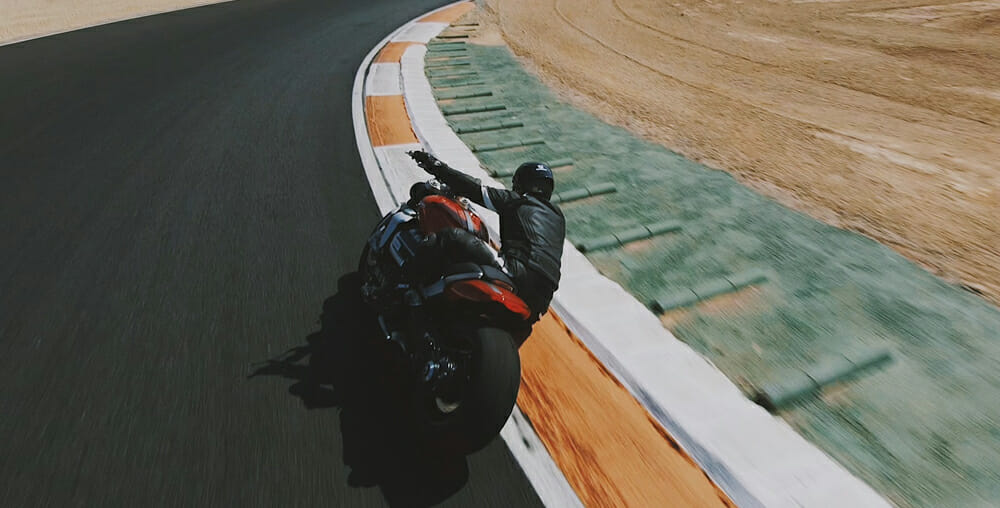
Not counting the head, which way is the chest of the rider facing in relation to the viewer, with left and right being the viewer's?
facing away from the viewer and to the left of the viewer

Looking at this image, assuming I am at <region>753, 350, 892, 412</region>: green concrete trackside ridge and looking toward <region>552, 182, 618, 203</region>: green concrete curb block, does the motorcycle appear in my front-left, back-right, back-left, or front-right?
front-left

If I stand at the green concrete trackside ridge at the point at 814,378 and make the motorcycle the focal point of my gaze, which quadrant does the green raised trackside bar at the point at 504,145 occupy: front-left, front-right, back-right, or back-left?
front-right

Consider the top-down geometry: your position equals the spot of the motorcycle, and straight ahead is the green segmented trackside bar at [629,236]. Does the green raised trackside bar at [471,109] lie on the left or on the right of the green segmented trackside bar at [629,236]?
left

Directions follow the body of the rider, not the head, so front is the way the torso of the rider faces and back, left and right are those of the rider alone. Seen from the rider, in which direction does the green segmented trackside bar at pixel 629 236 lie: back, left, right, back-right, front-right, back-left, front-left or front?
right

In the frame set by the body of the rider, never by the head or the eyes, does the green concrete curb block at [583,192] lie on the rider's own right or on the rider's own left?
on the rider's own right

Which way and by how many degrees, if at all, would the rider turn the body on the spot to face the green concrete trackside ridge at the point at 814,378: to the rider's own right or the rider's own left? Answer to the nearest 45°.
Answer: approximately 135° to the rider's own right

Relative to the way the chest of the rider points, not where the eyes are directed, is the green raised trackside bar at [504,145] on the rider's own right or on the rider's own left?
on the rider's own right

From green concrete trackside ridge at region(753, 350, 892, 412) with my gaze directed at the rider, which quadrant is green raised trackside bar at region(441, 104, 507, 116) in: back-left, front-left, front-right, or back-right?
front-right

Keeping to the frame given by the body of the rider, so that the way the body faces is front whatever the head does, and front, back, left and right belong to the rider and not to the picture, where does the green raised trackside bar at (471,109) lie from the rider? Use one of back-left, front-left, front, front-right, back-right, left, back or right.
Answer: front-right
